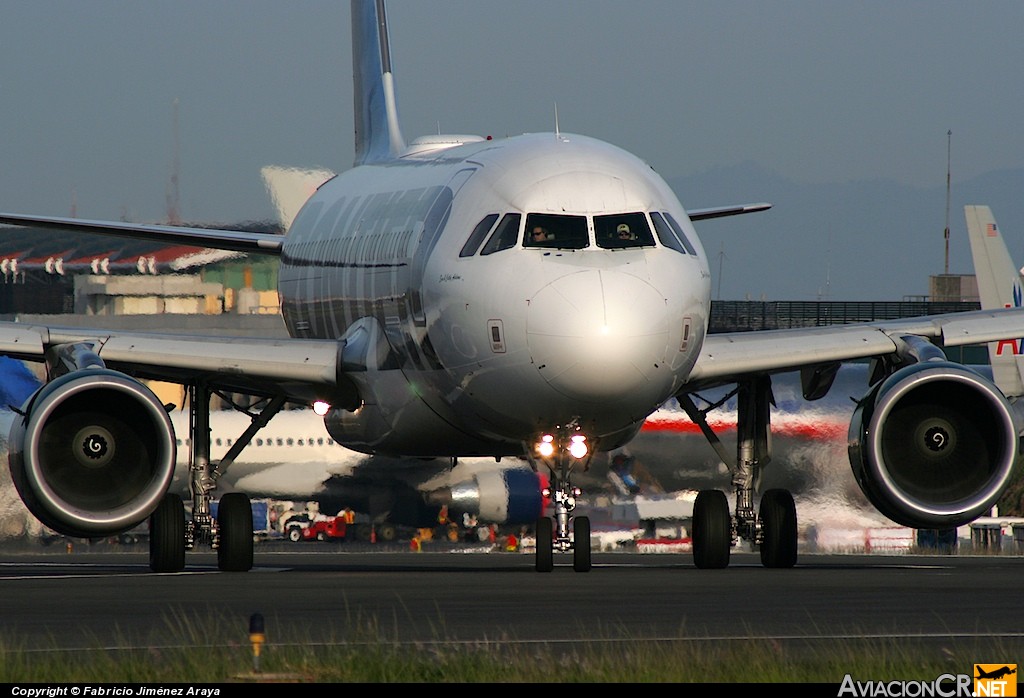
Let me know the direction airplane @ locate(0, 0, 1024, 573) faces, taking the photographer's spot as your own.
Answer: facing the viewer
